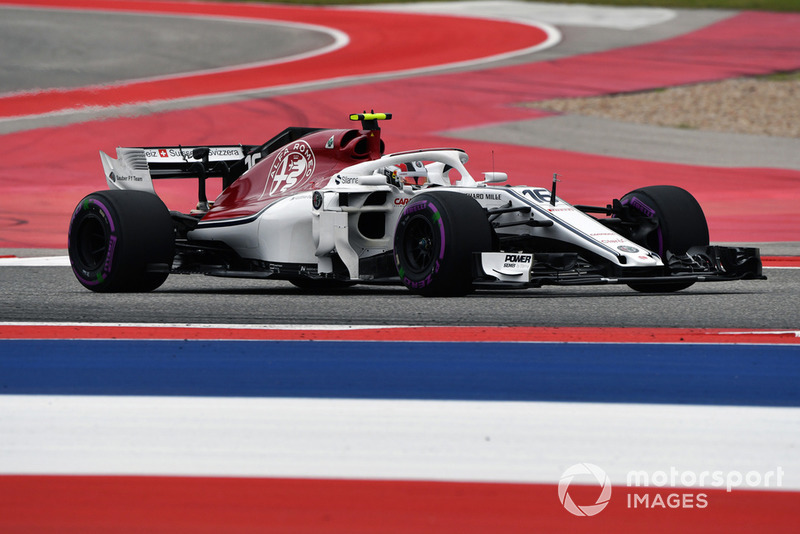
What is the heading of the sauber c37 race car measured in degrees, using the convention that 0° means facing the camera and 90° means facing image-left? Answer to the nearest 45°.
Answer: approximately 315°
